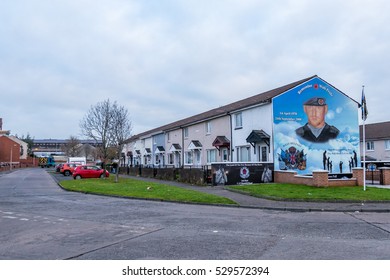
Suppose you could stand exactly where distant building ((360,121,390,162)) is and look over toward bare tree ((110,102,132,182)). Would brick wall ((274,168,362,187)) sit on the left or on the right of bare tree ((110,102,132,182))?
left

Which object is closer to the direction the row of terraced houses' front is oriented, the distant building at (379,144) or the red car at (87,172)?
the red car

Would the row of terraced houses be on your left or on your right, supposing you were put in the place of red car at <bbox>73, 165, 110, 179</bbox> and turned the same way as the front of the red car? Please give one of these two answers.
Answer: on your right

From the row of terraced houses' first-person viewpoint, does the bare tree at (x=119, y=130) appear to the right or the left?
on its right

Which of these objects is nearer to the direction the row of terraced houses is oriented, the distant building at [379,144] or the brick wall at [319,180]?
the brick wall

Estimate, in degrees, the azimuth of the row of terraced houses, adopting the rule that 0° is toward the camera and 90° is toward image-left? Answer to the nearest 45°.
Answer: approximately 45°

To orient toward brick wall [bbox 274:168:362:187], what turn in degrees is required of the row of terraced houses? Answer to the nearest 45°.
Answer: approximately 45° to its left

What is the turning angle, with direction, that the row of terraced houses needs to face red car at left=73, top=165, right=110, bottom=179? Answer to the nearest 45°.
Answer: approximately 90° to its right

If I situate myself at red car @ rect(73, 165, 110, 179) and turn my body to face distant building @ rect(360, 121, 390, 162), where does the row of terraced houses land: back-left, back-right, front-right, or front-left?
front-right
